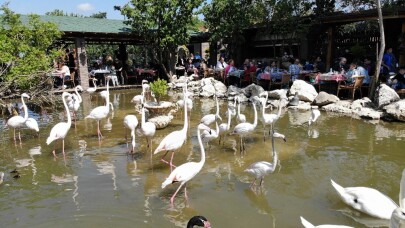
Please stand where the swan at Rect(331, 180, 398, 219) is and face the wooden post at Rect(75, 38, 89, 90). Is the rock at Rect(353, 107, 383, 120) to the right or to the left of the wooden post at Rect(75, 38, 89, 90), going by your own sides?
right

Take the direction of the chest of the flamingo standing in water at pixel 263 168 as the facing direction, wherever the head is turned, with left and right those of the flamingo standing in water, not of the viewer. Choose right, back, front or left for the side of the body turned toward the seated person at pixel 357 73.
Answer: left

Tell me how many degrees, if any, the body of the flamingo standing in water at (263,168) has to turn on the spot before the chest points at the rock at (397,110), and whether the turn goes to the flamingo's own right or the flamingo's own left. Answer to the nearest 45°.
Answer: approximately 45° to the flamingo's own left

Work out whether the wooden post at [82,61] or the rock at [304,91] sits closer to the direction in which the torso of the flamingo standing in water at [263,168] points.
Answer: the rock

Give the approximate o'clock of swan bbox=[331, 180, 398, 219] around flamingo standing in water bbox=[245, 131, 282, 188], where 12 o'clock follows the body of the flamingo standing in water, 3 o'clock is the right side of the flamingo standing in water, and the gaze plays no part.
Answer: The swan is roughly at 1 o'clock from the flamingo standing in water.

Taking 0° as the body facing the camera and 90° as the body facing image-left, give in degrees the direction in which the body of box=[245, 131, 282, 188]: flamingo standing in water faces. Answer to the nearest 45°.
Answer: approximately 270°

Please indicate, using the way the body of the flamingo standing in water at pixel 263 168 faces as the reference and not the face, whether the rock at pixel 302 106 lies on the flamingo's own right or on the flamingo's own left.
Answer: on the flamingo's own left

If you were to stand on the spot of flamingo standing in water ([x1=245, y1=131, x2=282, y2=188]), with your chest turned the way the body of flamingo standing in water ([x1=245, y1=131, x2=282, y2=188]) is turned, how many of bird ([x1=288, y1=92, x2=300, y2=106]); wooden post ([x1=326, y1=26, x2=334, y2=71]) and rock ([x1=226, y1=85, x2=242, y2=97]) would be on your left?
3

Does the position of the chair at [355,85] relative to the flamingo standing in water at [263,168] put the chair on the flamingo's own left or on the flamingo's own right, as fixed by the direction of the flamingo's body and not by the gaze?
on the flamingo's own left

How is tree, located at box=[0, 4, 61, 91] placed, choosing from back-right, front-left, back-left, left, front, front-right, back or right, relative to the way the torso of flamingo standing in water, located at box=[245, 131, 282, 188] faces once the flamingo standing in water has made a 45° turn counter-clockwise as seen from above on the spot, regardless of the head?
left

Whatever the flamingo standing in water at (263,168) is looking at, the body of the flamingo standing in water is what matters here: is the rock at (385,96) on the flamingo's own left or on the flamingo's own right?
on the flamingo's own left

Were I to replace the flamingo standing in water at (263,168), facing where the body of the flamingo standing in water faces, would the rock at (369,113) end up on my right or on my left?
on my left

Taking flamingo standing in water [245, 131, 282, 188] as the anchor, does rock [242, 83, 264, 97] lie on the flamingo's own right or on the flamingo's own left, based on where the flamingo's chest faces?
on the flamingo's own left

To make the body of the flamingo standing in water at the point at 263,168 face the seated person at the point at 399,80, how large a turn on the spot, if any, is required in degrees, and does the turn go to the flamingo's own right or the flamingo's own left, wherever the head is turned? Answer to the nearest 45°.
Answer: approximately 45° to the flamingo's own left
